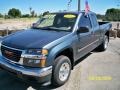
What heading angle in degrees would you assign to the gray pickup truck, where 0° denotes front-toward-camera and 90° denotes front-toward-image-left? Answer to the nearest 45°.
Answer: approximately 45°
